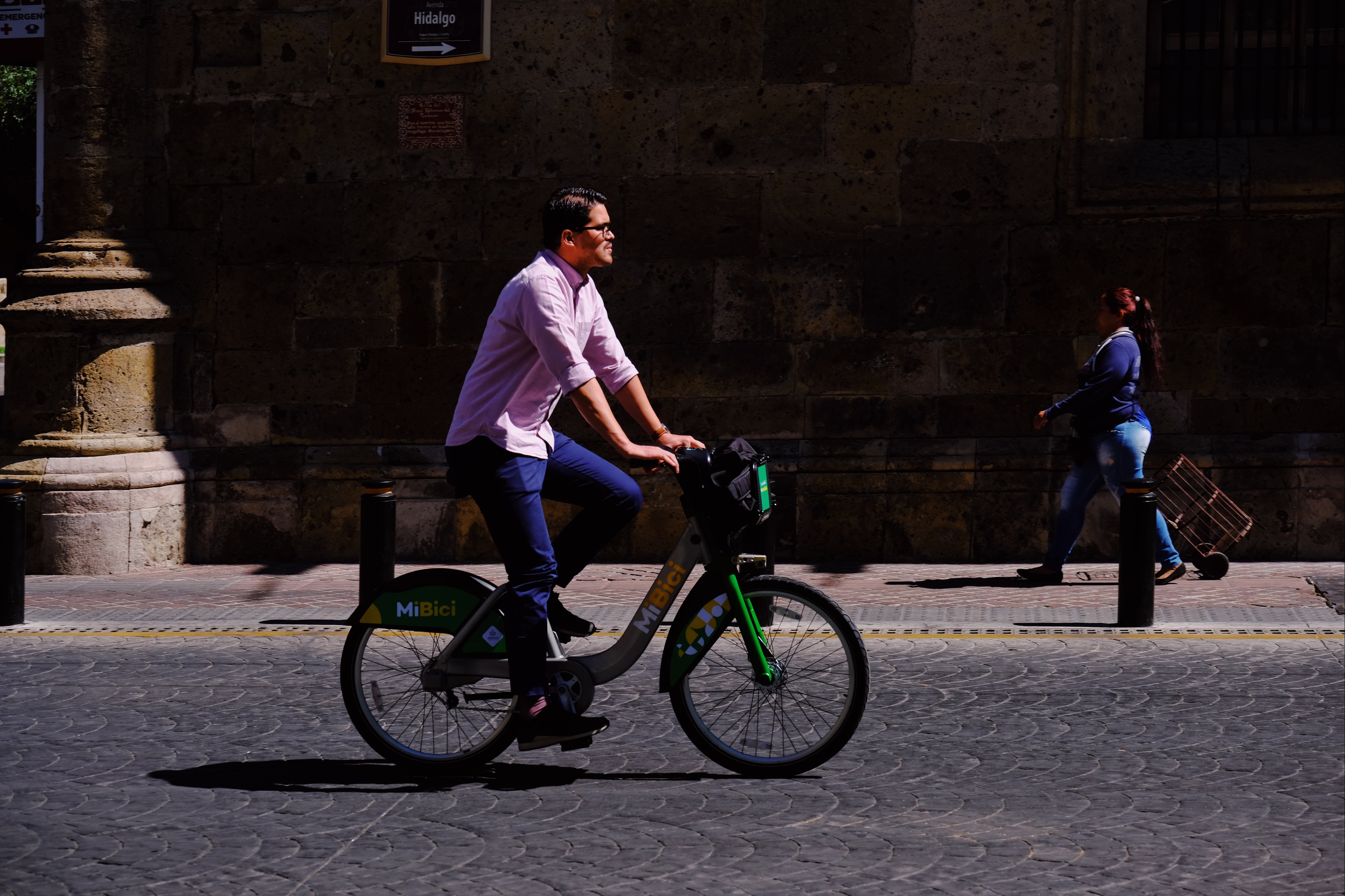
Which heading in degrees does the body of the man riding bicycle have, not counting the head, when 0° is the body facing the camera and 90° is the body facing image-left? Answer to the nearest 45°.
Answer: approximately 270°

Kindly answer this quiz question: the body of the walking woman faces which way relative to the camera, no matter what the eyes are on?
to the viewer's left

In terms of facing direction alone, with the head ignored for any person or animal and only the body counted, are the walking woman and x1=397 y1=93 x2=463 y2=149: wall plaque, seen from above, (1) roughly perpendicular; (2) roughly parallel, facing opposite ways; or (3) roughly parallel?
roughly perpendicular

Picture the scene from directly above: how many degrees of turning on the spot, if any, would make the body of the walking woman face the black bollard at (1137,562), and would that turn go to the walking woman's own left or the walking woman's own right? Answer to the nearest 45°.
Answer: approximately 90° to the walking woman's own left

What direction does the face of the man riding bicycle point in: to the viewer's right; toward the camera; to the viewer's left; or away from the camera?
to the viewer's right

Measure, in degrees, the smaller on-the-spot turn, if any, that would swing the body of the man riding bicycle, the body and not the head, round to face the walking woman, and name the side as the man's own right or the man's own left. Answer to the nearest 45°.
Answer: approximately 45° to the man's own left

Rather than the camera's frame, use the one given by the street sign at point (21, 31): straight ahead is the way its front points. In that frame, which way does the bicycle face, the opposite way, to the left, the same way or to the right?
to the left

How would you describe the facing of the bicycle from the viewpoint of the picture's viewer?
facing to the right of the viewer

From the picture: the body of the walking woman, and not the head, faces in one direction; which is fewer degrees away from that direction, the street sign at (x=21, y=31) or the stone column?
the stone column

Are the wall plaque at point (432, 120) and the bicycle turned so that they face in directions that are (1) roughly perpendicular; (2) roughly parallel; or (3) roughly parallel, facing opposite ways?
roughly perpendicular

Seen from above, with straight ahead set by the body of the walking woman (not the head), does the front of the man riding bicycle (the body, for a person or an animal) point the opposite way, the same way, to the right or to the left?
the opposite way

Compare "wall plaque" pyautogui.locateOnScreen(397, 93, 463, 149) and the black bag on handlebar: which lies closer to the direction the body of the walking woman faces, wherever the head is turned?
the wall plaque
